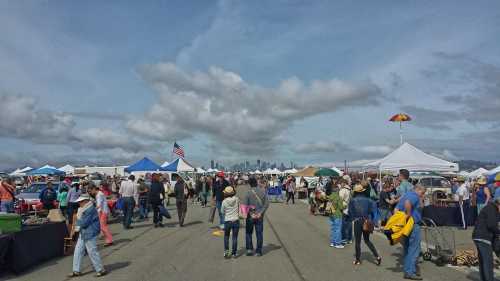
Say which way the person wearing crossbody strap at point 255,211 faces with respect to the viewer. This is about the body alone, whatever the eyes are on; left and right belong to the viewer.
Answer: facing away from the viewer

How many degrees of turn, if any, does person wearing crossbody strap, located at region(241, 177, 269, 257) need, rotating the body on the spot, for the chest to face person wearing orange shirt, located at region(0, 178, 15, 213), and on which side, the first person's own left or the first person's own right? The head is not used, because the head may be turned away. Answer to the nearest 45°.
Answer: approximately 90° to the first person's own left

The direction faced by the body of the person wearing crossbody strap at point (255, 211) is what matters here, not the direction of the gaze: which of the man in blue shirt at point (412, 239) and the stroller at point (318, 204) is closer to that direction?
the stroller

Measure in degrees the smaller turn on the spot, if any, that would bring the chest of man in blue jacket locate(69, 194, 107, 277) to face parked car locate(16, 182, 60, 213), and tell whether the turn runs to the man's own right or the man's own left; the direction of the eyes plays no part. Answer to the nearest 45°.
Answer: approximately 90° to the man's own right

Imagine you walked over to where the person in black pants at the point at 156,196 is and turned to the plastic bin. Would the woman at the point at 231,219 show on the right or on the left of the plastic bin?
left

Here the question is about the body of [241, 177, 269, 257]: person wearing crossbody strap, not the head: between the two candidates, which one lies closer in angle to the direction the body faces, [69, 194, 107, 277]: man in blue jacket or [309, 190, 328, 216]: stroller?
the stroller

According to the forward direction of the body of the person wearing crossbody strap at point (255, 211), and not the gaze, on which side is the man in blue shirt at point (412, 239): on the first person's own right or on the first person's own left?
on the first person's own right
